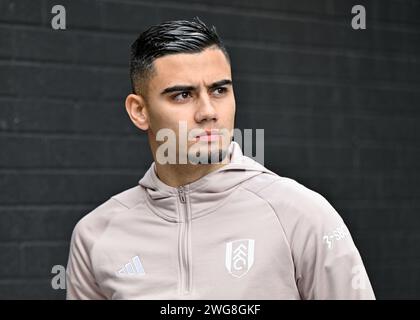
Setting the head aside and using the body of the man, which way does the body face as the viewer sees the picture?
toward the camera
